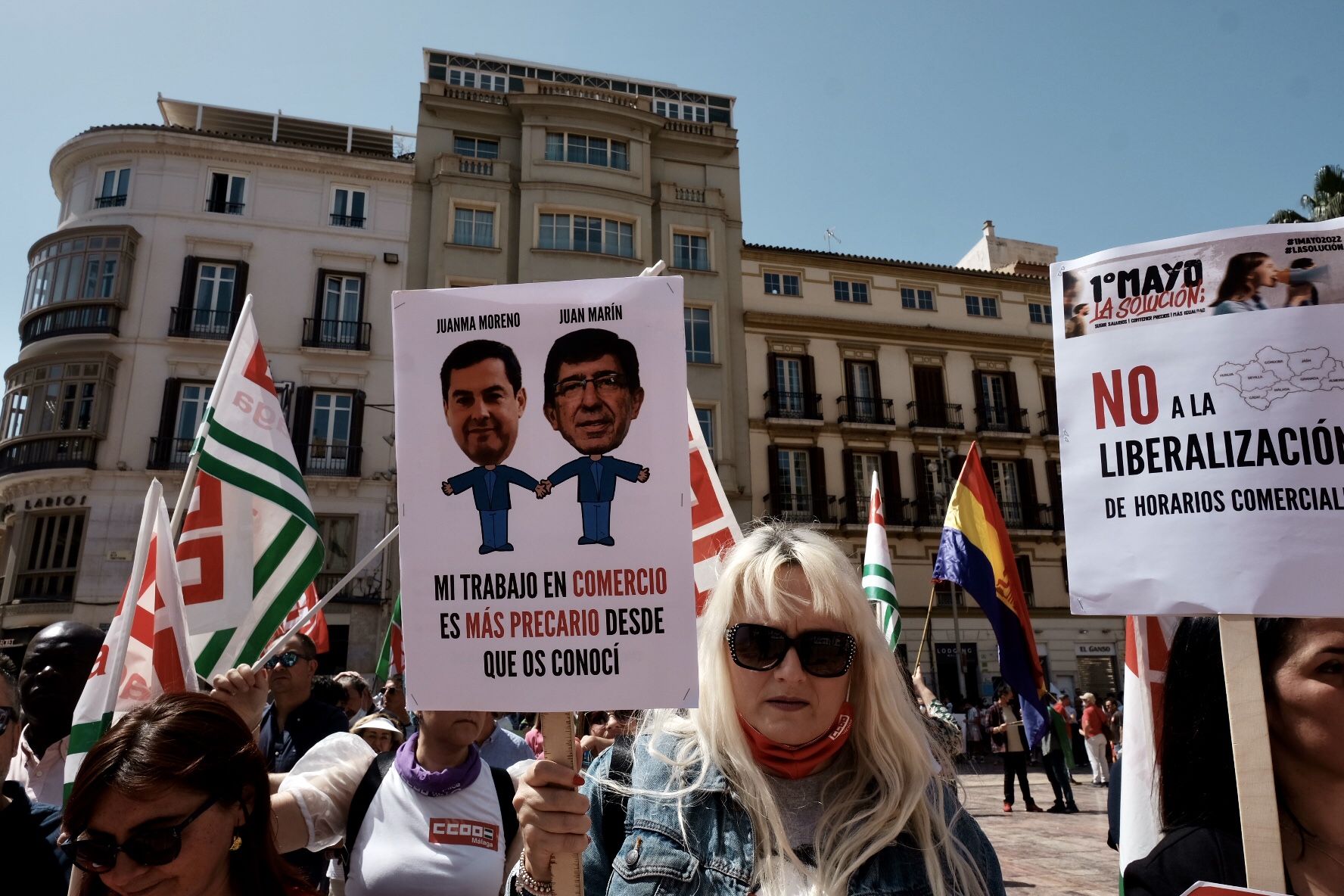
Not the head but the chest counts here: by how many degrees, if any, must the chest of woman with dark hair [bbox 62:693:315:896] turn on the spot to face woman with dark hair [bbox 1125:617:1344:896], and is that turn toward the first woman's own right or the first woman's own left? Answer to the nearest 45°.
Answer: approximately 90° to the first woman's own left

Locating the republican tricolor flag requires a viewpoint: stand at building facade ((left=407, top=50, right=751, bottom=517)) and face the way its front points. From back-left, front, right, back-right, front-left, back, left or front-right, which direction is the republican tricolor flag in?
front

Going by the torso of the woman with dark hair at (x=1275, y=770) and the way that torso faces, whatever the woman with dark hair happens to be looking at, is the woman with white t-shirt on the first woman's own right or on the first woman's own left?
on the first woman's own right

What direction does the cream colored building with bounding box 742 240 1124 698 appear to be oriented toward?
toward the camera

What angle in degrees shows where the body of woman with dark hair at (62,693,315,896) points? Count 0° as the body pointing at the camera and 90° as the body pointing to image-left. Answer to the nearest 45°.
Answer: approximately 45°

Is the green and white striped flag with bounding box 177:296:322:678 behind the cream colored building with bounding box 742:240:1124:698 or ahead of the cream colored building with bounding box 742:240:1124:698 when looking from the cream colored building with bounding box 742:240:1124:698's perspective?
ahead

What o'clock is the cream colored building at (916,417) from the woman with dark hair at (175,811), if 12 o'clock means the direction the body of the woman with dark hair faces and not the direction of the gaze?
The cream colored building is roughly at 6 o'clock from the woman with dark hair.

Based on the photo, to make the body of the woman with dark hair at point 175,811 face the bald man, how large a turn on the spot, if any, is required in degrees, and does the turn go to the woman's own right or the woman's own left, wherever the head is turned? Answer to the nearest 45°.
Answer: approximately 135° to the woman's own right

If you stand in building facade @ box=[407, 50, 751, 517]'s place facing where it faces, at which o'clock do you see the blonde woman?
The blonde woman is roughly at 12 o'clock from the building facade.

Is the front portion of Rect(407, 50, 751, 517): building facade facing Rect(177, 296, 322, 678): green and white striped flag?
yes

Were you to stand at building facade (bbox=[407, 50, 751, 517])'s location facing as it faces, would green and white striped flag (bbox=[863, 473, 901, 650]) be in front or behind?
in front

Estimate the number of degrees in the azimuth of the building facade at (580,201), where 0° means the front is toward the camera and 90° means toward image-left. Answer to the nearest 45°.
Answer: approximately 0°

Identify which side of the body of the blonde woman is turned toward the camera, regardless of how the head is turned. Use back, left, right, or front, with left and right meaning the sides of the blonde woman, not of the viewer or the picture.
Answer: front

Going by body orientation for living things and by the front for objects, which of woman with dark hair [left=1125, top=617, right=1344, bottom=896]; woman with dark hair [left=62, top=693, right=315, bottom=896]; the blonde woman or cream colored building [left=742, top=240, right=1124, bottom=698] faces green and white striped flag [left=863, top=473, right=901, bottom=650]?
the cream colored building
